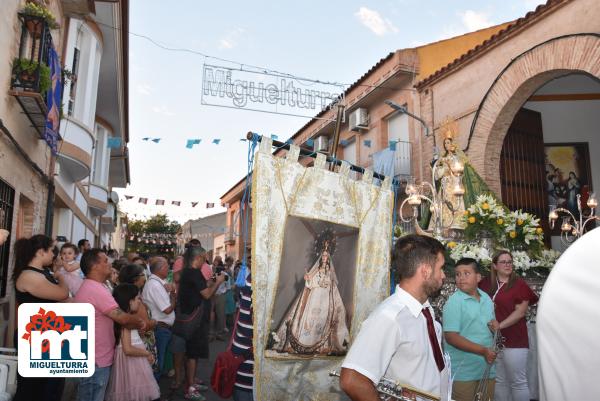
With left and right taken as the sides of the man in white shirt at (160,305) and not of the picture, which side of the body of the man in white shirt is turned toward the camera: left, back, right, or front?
right

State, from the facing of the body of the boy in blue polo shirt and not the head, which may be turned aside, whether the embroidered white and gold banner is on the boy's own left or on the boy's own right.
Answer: on the boy's own right

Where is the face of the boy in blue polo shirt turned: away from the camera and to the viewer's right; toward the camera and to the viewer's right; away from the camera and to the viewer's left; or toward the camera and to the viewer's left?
toward the camera and to the viewer's left

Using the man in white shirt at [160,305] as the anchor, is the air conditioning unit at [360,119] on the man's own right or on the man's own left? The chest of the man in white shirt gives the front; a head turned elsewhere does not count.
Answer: on the man's own left

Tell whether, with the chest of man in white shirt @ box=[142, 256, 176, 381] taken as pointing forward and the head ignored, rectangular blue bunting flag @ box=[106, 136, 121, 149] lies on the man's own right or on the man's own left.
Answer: on the man's own left
